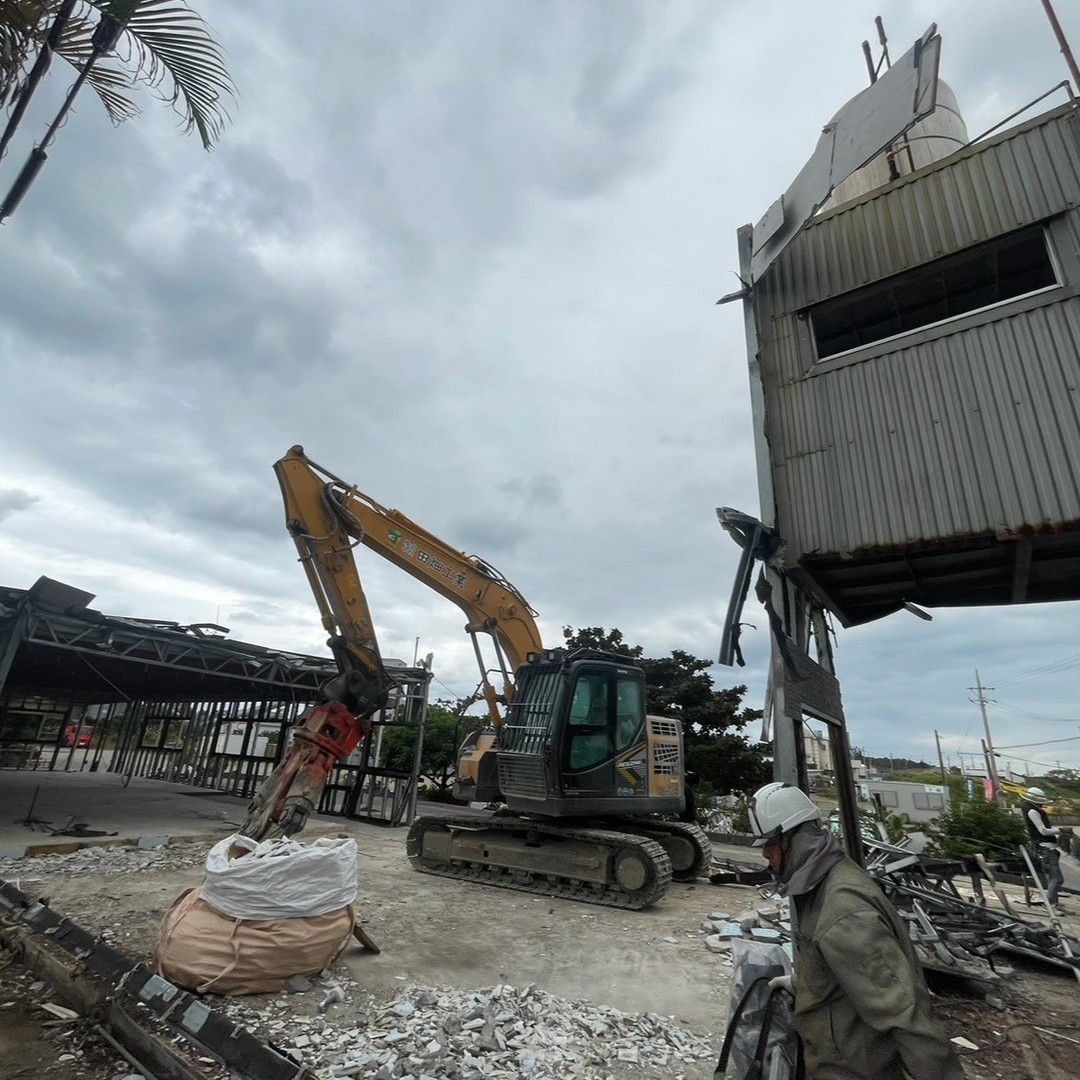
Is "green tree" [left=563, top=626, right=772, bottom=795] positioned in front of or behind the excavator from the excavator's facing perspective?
behind

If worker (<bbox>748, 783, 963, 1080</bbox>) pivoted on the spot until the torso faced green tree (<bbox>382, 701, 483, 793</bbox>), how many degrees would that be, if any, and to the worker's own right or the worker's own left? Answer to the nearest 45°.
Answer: approximately 45° to the worker's own right

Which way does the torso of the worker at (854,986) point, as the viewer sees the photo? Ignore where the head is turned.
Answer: to the viewer's left

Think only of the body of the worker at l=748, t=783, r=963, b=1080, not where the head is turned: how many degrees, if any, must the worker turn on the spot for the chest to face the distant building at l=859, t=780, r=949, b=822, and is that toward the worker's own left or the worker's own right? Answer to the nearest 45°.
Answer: approximately 90° to the worker's own right

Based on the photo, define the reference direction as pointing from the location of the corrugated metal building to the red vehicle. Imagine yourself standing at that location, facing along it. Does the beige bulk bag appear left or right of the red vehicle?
left

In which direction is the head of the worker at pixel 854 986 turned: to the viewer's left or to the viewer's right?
to the viewer's left

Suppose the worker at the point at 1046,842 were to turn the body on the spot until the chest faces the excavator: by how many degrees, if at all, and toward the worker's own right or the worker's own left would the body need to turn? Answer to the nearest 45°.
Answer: approximately 135° to the worker's own right

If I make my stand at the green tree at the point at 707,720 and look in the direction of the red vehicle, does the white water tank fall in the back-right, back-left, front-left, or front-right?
back-left
